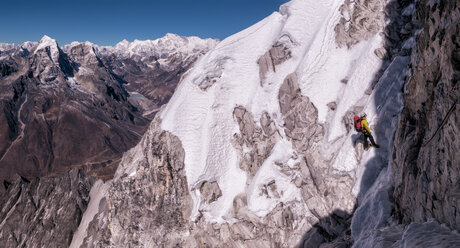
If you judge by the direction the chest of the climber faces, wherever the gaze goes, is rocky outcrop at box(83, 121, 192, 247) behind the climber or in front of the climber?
behind

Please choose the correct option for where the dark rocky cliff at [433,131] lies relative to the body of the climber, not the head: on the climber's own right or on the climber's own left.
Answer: on the climber's own right

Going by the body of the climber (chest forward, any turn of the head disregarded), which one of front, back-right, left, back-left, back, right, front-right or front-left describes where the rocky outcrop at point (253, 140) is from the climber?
back-left

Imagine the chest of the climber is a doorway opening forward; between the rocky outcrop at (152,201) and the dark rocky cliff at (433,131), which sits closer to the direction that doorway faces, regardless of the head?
the dark rocky cliff

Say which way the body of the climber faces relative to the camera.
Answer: to the viewer's right

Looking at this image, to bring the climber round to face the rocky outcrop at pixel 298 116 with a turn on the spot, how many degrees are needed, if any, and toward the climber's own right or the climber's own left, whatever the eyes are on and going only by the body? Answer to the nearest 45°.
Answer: approximately 135° to the climber's own left
